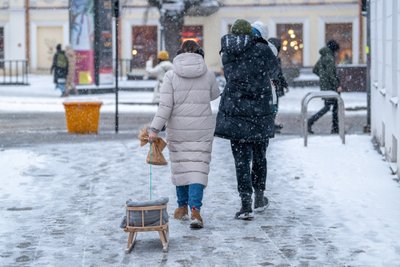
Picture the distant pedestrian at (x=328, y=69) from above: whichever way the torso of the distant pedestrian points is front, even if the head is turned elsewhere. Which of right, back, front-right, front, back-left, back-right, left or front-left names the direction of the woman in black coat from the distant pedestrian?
right

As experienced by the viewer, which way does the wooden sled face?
facing away from the viewer

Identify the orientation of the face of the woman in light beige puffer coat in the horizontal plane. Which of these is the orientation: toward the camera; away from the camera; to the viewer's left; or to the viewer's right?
away from the camera

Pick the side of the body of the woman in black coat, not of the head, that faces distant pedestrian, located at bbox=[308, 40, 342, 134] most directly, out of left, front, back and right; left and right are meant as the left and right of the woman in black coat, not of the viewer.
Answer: front

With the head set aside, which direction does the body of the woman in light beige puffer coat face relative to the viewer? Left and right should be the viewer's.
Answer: facing away from the viewer

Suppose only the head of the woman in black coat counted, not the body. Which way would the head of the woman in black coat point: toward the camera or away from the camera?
away from the camera

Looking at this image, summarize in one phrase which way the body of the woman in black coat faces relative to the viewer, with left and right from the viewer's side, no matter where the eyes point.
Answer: facing away from the viewer

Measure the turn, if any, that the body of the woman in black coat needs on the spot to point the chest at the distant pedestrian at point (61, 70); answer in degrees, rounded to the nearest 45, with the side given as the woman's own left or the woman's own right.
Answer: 0° — they already face them

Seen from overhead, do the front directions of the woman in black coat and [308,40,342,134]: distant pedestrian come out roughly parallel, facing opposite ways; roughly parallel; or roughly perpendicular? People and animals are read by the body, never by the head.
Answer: roughly perpendicular

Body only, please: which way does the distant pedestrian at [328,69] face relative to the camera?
to the viewer's right

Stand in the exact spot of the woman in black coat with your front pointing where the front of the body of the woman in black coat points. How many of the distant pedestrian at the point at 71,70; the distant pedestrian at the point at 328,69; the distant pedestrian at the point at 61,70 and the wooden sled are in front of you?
3

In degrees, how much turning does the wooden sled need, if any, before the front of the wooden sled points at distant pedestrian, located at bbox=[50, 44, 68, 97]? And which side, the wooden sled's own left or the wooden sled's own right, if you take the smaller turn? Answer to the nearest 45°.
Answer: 0° — it already faces them
